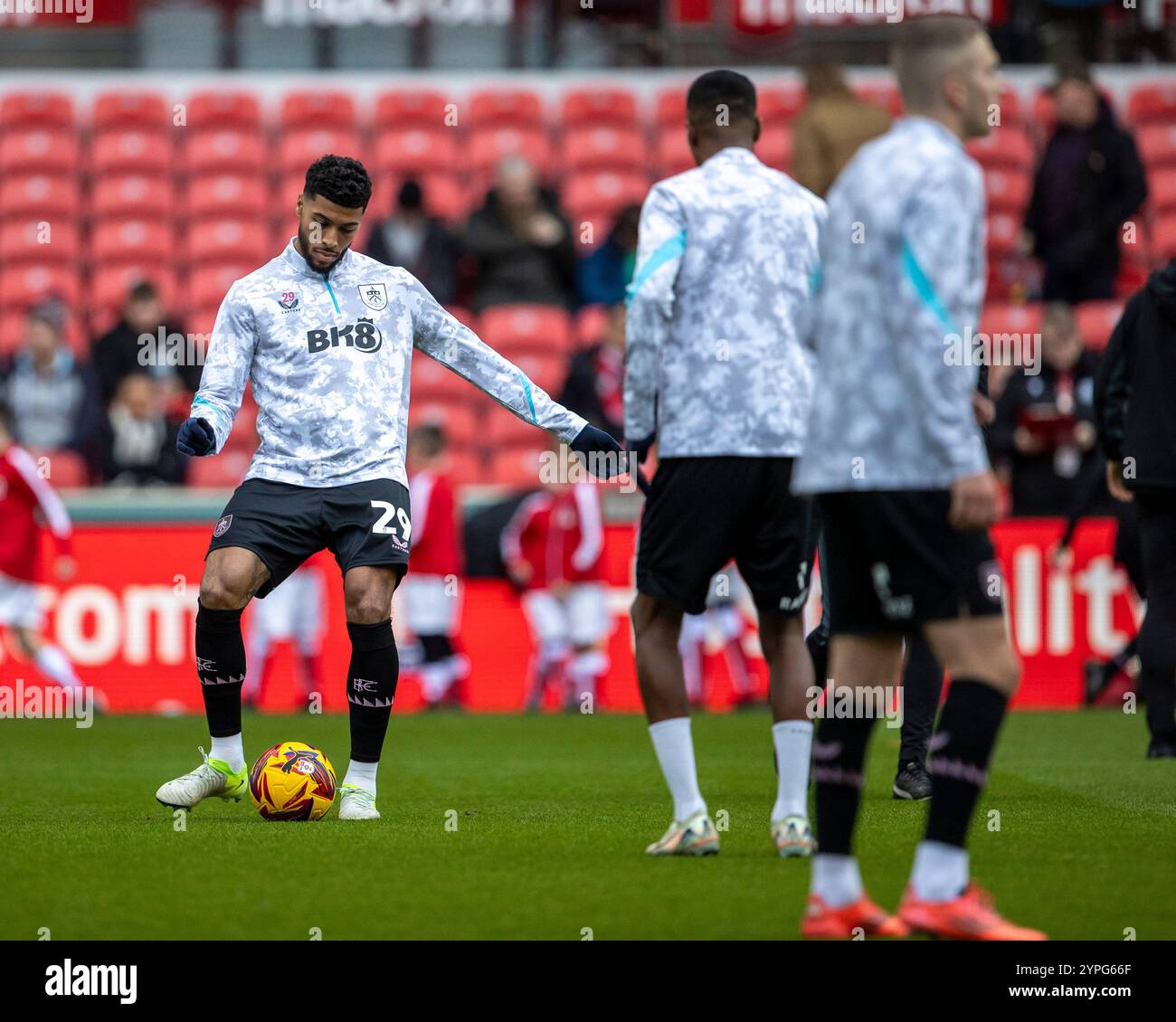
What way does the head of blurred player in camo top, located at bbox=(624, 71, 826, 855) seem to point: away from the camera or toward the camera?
away from the camera

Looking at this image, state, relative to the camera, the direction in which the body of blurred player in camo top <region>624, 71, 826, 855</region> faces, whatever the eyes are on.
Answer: away from the camera

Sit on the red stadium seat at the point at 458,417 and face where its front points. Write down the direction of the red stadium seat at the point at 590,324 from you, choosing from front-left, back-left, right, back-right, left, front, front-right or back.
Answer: left

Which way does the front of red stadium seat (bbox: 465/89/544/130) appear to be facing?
toward the camera

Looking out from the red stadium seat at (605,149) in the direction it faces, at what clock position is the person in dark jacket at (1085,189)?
The person in dark jacket is roughly at 10 o'clock from the red stadium seat.

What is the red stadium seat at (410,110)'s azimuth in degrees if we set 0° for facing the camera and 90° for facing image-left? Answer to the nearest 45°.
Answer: approximately 0°

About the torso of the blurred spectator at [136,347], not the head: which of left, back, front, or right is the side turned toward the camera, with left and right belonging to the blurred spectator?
front

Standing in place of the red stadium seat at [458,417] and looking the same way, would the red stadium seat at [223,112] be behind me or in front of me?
behind

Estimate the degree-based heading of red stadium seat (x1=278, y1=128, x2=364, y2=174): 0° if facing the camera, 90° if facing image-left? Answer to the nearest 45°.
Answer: approximately 0°

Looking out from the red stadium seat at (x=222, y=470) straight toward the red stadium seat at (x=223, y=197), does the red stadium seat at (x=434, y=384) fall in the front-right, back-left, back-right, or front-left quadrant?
front-right

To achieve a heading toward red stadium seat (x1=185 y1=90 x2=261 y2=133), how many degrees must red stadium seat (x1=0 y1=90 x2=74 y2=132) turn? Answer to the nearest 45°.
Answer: approximately 90° to its left

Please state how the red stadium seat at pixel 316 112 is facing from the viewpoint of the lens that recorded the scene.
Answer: facing the viewer

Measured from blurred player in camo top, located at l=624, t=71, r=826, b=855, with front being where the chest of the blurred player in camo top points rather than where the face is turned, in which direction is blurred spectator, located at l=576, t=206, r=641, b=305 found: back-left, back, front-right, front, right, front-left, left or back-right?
front

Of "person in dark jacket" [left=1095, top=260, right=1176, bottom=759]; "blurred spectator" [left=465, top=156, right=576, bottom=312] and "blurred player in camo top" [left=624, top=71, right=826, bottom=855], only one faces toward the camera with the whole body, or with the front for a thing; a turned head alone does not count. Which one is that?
the blurred spectator
